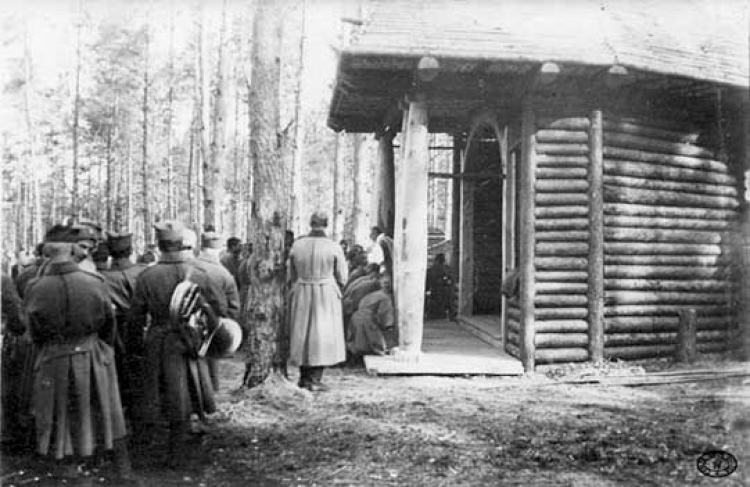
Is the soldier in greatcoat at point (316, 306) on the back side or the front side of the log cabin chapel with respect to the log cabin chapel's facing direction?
on the front side

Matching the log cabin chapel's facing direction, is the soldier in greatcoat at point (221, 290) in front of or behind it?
in front

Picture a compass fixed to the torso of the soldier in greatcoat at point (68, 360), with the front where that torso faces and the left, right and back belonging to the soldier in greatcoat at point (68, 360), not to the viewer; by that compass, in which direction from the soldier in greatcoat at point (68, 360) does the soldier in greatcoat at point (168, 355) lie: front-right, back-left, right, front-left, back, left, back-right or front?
front-right

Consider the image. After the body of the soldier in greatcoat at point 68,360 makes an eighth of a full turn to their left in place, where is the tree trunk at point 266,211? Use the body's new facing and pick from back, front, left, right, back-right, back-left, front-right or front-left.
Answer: right

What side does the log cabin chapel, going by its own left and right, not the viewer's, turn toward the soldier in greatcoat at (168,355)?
front

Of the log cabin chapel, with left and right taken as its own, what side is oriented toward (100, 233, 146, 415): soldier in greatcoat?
front

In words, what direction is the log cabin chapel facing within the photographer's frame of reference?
facing the viewer and to the left of the viewer

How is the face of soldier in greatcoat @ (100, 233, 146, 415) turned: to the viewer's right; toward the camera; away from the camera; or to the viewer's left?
away from the camera

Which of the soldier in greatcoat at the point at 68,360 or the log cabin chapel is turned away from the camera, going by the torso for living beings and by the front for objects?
the soldier in greatcoat

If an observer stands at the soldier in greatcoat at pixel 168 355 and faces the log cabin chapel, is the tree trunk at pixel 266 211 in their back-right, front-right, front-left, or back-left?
front-left

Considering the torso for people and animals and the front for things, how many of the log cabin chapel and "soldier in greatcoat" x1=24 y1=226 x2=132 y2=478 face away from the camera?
1

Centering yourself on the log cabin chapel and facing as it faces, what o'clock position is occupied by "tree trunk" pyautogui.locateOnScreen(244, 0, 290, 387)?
The tree trunk is roughly at 12 o'clock from the log cabin chapel.

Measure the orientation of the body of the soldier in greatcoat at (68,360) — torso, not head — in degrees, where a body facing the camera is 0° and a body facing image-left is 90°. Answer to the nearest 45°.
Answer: approximately 180°

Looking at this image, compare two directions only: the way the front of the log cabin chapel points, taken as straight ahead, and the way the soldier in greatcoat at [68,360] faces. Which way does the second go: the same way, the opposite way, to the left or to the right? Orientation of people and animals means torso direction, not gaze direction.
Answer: to the right

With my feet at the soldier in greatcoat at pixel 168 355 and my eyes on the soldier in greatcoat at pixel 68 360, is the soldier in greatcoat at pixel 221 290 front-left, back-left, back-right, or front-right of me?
back-right
